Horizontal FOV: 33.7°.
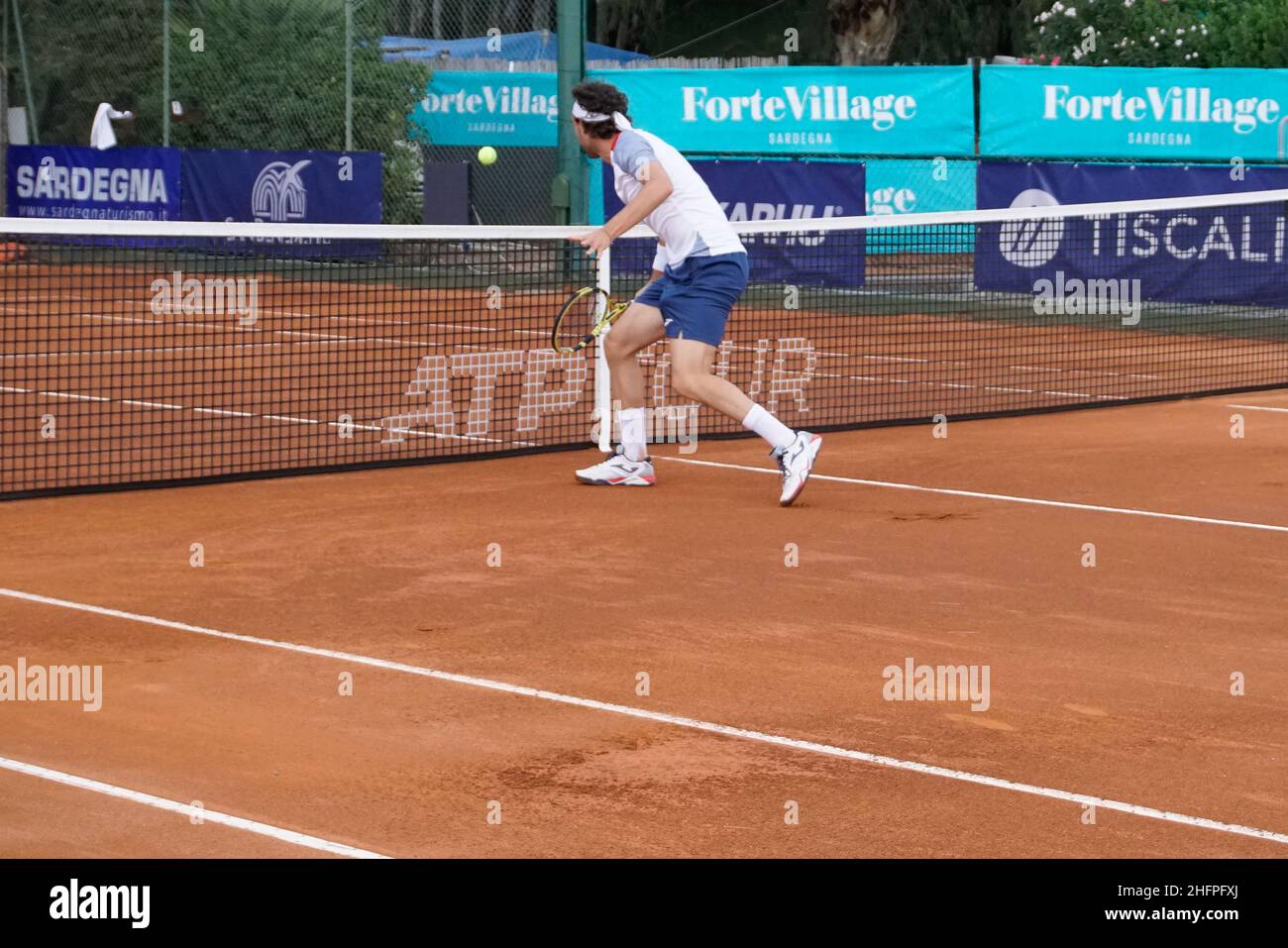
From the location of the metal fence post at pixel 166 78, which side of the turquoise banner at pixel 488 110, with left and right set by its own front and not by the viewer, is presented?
right

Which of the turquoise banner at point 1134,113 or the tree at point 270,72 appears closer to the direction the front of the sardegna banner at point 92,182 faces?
the turquoise banner

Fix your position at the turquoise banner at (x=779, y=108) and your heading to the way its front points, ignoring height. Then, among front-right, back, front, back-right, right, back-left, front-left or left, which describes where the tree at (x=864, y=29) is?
back

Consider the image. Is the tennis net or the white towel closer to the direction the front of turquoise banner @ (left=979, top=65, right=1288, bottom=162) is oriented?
the tennis net

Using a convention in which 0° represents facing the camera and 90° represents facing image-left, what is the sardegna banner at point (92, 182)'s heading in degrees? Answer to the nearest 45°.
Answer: approximately 0°

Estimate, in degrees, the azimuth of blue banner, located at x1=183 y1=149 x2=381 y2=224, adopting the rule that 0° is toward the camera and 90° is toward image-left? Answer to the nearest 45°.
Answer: approximately 0°

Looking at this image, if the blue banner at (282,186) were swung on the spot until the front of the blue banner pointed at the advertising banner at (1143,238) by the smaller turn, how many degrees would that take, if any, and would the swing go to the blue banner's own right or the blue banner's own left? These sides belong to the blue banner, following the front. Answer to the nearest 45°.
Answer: approximately 45° to the blue banner's own left

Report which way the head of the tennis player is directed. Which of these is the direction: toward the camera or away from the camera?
away from the camera

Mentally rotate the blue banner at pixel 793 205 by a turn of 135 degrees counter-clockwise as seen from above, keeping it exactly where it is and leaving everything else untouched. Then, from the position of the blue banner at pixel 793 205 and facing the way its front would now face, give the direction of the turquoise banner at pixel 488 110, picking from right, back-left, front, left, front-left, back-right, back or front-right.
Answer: left
